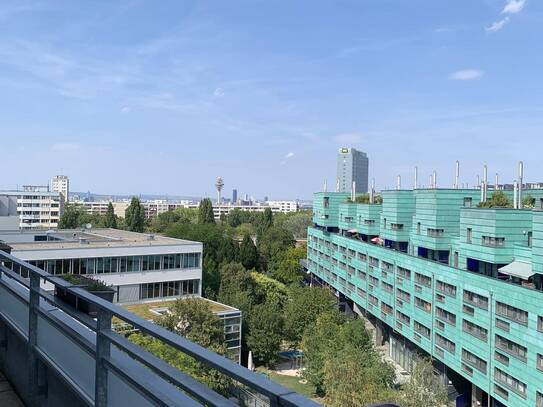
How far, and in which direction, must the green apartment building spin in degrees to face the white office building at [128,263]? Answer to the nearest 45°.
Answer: approximately 45° to its right

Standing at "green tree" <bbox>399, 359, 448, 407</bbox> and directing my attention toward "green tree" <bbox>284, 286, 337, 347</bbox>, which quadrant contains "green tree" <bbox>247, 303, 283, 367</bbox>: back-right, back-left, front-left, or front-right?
front-left

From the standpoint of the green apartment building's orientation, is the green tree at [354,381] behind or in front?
in front

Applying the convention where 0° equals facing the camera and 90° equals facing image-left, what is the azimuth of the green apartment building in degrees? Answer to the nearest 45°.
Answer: approximately 45°

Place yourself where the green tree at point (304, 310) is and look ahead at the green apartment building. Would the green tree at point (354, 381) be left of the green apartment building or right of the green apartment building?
right

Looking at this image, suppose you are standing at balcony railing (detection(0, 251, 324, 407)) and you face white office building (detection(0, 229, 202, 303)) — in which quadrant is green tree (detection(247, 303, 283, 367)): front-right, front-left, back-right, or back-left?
front-right

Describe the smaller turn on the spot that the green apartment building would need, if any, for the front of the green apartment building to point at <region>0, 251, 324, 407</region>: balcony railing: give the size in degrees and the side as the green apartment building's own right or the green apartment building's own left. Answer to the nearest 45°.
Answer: approximately 45° to the green apartment building's own left

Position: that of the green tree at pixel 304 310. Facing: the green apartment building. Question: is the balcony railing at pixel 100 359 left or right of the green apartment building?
right

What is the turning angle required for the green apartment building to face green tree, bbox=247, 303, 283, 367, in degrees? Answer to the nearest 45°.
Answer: approximately 45° to its right
